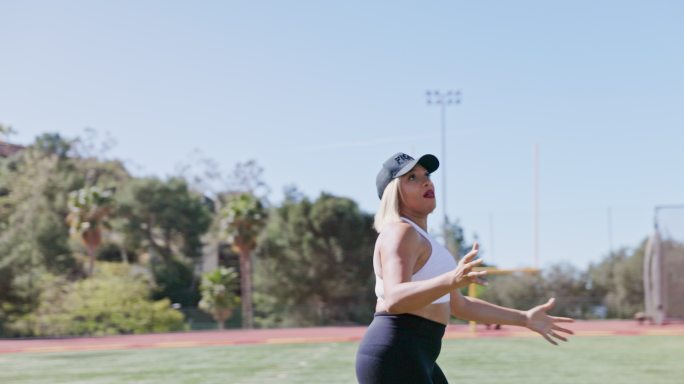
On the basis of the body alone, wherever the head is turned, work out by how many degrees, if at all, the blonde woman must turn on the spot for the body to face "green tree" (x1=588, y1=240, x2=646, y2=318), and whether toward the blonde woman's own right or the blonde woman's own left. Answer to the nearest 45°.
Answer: approximately 90° to the blonde woman's own left

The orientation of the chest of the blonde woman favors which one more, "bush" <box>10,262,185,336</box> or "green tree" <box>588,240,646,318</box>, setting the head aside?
the green tree

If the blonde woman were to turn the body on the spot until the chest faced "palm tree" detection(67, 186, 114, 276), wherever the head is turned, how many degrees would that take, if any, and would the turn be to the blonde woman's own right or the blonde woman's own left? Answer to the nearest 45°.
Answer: approximately 135° to the blonde woman's own left

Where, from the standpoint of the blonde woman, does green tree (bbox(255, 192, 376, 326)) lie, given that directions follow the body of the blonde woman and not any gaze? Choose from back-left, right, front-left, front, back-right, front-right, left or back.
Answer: left

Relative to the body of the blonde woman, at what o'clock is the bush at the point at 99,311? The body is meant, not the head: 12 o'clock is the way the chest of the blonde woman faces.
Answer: The bush is roughly at 8 o'clock from the blonde woman.

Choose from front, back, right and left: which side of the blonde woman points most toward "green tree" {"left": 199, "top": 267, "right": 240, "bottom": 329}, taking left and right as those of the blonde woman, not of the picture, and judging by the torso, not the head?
left

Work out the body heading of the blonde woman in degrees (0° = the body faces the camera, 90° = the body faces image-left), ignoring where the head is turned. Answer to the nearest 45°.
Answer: approximately 270°
